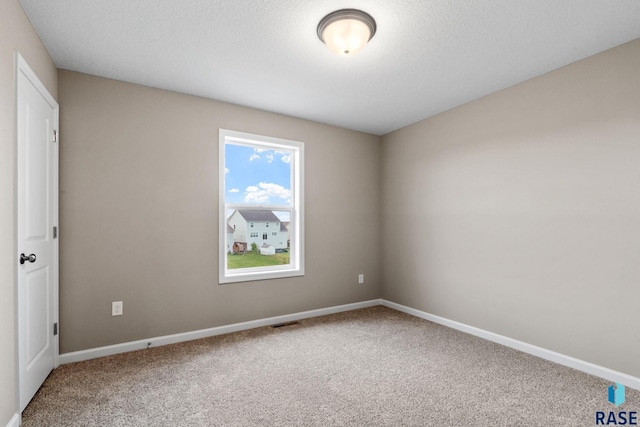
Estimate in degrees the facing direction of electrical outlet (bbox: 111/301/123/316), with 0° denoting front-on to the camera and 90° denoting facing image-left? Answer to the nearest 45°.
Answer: approximately 0°

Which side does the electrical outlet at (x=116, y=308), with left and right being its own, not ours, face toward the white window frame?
left

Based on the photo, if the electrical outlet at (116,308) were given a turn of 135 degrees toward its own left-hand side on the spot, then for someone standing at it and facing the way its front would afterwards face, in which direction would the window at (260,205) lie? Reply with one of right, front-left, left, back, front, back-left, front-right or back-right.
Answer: front-right
